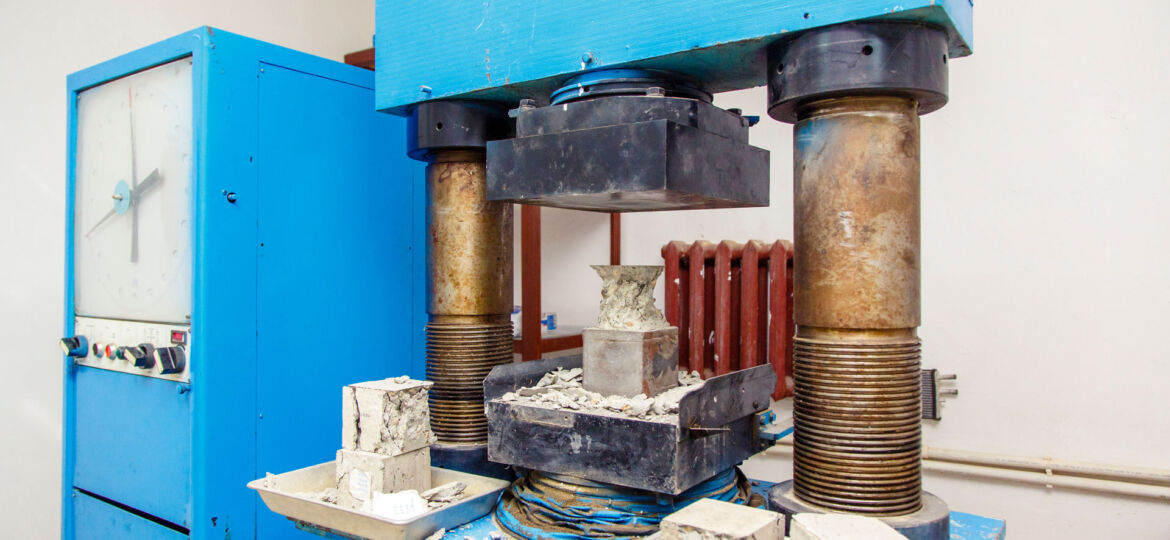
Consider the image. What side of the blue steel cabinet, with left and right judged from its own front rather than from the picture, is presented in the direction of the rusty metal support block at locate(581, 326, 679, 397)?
left

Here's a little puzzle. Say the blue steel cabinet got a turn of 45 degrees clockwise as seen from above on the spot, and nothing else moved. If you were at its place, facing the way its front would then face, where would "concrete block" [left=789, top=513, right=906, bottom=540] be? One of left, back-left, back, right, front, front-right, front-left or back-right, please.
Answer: back-left

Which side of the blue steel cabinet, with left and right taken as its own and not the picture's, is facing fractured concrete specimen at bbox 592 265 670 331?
left

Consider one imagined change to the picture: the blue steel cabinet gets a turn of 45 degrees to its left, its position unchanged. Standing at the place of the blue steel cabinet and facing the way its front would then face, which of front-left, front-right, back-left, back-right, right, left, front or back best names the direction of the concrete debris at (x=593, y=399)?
front-left

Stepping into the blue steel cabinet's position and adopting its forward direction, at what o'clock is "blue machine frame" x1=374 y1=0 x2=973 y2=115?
The blue machine frame is roughly at 9 o'clock from the blue steel cabinet.

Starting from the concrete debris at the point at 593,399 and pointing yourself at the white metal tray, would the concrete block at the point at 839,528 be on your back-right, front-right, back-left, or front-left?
back-left

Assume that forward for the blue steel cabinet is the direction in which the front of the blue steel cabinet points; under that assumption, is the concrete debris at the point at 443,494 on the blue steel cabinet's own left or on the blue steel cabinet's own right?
on the blue steel cabinet's own left

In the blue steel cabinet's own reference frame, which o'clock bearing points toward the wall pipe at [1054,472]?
The wall pipe is roughly at 8 o'clock from the blue steel cabinet.

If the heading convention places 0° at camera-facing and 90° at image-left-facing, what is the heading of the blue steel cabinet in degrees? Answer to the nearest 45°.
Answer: approximately 45°

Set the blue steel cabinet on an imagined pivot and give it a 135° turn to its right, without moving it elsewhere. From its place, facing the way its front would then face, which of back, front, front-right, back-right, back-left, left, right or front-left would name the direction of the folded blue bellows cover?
back-right

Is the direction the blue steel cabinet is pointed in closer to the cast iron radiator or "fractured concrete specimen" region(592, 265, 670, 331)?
the fractured concrete specimen
